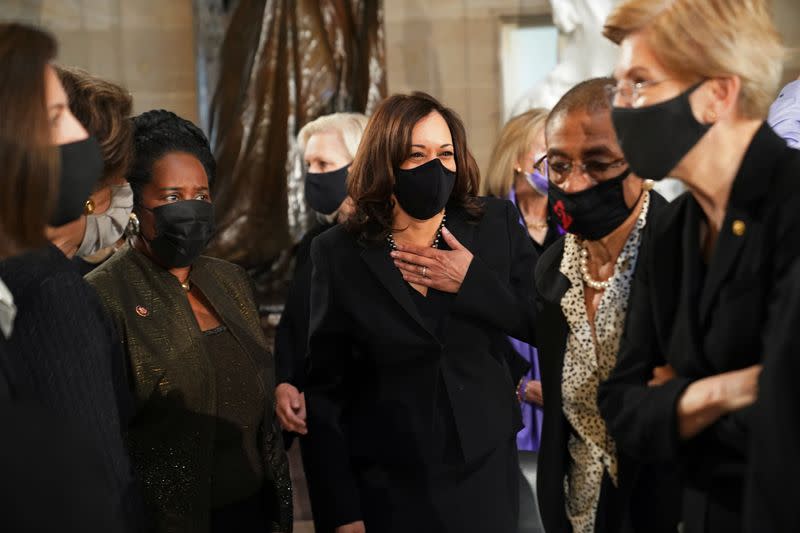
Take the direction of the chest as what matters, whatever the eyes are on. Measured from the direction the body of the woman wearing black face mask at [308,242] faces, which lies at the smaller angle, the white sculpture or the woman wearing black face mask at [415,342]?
the woman wearing black face mask

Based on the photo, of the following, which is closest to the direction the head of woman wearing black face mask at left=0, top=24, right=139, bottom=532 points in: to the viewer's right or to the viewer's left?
to the viewer's right

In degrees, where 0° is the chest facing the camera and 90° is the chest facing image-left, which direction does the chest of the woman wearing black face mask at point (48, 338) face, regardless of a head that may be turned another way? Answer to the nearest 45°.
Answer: approximately 270°

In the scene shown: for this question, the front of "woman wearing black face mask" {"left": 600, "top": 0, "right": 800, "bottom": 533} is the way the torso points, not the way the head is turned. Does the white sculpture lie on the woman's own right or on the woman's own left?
on the woman's own right

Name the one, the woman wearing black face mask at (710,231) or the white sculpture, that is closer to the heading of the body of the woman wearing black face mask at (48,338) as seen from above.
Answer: the woman wearing black face mask

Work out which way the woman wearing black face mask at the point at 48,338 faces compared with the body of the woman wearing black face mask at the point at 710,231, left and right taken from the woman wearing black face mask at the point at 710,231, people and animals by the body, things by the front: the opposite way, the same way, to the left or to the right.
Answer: the opposite way

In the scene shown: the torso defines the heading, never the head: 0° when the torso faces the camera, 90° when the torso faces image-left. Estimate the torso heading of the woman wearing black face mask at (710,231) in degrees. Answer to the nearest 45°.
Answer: approximately 45°
